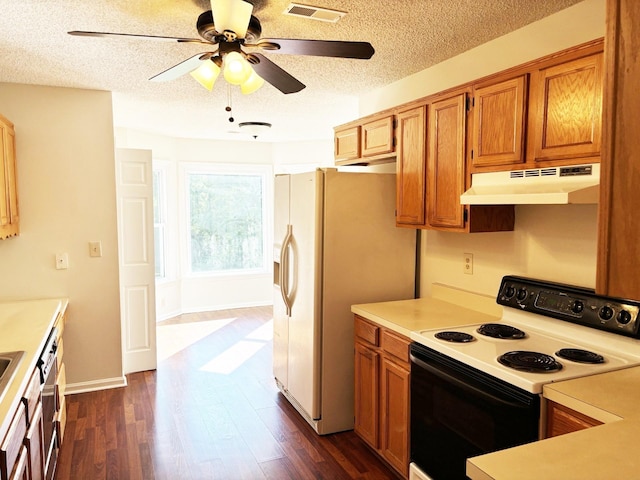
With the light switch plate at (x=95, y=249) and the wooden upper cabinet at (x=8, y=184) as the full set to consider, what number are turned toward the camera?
1

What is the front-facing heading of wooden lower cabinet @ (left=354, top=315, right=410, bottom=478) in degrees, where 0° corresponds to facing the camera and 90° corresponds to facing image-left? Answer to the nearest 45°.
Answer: approximately 45°

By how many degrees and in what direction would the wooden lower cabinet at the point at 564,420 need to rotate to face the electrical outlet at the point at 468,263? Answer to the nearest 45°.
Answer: approximately 90° to its right

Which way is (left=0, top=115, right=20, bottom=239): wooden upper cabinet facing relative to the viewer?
to the viewer's right

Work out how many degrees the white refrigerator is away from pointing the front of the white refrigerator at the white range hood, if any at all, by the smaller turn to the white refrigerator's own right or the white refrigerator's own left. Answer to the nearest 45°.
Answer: approximately 90° to the white refrigerator's own left

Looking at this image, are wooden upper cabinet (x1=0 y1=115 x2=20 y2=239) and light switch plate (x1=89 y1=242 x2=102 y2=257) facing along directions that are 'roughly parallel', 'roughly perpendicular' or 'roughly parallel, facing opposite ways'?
roughly perpendicular

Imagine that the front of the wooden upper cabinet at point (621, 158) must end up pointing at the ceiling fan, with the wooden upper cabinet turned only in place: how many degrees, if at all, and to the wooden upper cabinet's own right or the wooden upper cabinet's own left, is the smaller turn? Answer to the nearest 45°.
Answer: approximately 45° to the wooden upper cabinet's own right

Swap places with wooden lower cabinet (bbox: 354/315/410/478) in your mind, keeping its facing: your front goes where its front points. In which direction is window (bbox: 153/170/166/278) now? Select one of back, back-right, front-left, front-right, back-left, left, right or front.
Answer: right

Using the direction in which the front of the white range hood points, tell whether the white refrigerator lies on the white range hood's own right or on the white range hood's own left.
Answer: on the white range hood's own right

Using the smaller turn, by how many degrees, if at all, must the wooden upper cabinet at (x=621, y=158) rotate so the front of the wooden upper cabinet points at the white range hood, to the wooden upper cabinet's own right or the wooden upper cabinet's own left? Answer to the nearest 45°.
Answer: approximately 135° to the wooden upper cabinet's own right

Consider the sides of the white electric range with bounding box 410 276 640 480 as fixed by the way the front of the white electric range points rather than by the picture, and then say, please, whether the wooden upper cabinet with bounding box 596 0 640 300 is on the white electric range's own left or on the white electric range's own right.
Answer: on the white electric range's own left

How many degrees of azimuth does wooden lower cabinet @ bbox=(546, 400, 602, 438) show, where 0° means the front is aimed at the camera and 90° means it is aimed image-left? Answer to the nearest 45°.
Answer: approximately 45°
